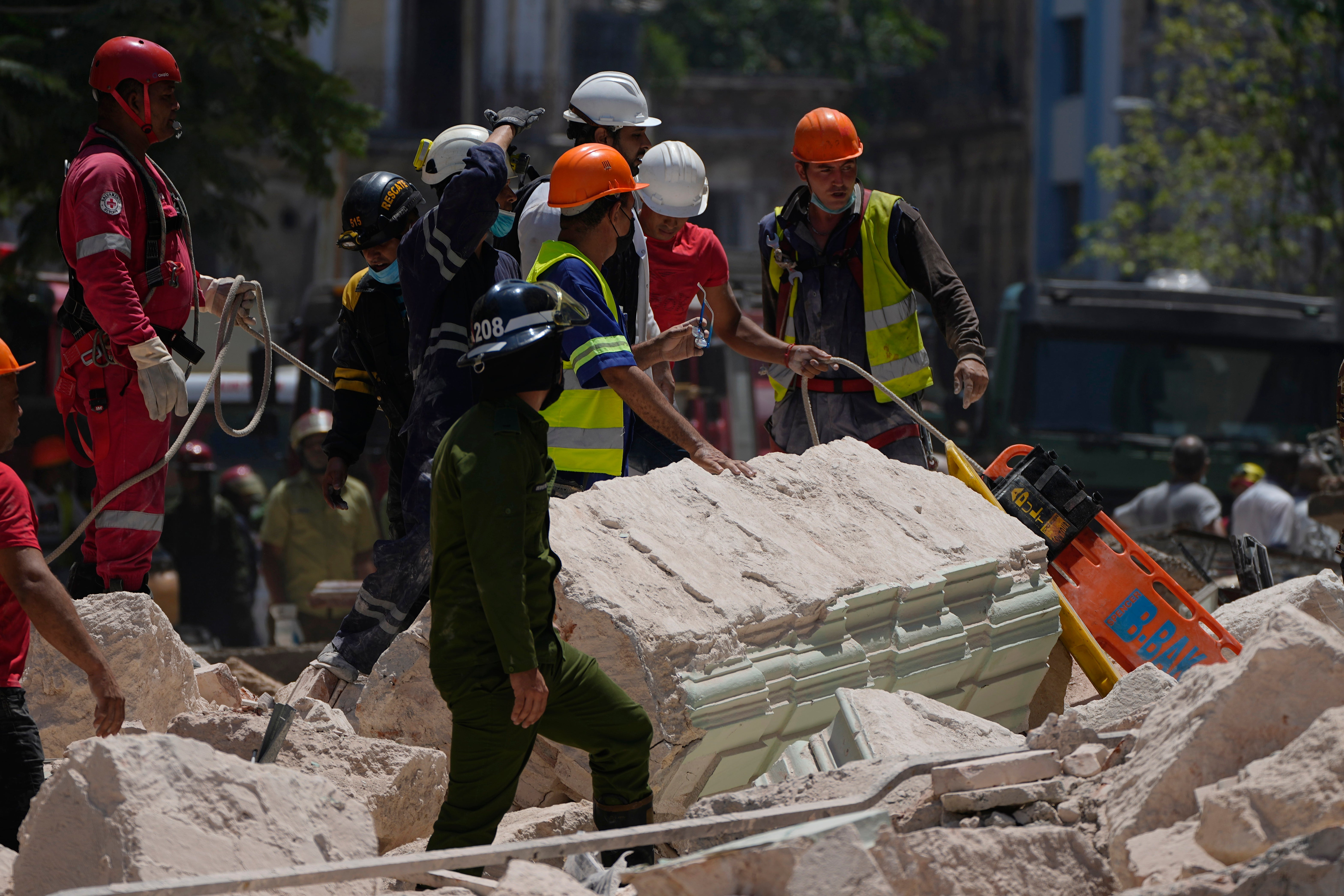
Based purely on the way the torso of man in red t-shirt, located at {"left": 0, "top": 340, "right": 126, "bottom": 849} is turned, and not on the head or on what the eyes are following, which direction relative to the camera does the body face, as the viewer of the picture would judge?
to the viewer's right

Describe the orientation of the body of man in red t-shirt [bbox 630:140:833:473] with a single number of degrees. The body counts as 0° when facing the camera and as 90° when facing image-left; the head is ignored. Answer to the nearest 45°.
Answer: approximately 0°

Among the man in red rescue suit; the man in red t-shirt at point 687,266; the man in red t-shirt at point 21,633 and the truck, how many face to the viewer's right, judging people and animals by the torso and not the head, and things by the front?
2

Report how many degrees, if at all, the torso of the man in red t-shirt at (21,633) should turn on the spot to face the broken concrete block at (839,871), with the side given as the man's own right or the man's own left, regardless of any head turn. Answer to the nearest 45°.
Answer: approximately 45° to the man's own right

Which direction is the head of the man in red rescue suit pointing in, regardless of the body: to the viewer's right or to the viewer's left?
to the viewer's right

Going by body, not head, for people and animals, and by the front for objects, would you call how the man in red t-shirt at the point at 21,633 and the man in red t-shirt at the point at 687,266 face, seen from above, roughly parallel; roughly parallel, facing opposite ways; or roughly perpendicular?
roughly perpendicular

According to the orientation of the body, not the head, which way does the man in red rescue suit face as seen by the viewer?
to the viewer's right

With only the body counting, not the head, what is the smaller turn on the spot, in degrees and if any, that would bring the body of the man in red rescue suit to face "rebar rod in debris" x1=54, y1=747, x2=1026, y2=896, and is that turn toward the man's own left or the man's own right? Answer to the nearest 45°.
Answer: approximately 90° to the man's own right
